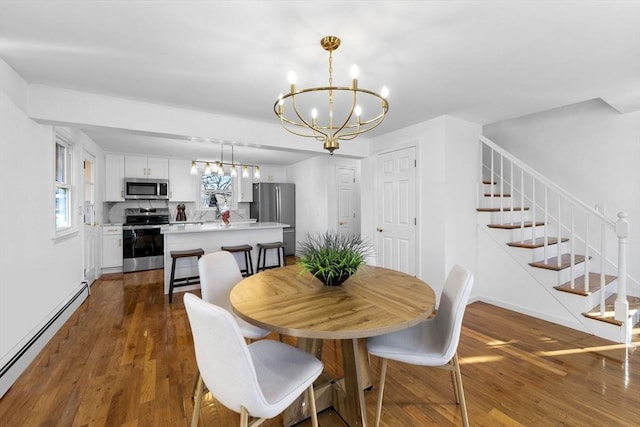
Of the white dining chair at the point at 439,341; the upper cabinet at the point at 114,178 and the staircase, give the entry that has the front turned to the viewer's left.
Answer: the white dining chair

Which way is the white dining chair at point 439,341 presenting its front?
to the viewer's left

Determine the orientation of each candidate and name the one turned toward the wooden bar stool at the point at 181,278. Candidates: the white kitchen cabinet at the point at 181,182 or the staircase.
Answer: the white kitchen cabinet

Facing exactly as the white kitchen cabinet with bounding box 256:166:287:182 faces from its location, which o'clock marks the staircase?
The staircase is roughly at 11 o'clock from the white kitchen cabinet.

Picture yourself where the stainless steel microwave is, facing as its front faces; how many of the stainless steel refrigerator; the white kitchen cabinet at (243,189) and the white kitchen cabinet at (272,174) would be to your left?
3

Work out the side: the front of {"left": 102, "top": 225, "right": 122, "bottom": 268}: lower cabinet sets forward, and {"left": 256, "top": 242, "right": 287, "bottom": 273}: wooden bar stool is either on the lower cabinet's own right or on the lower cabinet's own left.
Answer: on the lower cabinet's own left

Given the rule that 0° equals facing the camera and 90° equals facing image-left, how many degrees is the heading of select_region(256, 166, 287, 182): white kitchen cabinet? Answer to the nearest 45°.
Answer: approximately 0°

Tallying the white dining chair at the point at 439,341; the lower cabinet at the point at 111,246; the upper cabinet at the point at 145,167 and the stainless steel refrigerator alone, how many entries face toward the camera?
3

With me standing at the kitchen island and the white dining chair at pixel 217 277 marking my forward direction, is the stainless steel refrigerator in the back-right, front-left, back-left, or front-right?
back-left
